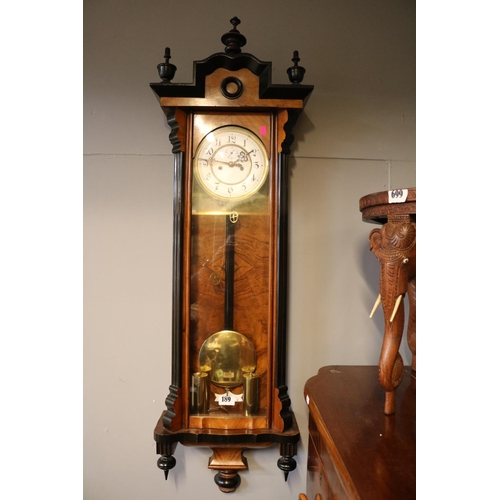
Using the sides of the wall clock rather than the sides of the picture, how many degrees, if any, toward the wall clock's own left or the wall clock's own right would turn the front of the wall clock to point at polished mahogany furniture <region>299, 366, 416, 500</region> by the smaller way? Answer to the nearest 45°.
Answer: approximately 45° to the wall clock's own left

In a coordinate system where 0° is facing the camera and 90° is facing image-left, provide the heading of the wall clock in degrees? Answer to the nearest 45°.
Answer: approximately 0°

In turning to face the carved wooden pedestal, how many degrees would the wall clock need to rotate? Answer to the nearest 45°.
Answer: approximately 45° to its left
